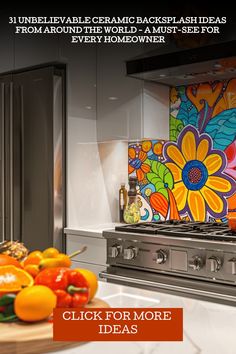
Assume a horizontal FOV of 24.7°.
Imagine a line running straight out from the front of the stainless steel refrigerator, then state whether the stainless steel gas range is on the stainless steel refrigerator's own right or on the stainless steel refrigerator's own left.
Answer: on the stainless steel refrigerator's own left

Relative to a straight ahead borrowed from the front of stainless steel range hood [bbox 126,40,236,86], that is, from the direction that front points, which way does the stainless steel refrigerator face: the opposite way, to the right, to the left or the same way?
the same way

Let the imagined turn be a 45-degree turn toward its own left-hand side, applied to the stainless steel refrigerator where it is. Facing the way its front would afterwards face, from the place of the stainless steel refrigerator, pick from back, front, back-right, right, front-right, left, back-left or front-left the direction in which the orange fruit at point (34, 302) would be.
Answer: front

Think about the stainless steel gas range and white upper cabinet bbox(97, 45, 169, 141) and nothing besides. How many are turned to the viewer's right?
0

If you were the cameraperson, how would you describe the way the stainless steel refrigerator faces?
facing the viewer and to the left of the viewer

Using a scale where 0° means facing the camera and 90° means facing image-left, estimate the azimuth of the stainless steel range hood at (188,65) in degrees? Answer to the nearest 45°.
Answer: approximately 45°

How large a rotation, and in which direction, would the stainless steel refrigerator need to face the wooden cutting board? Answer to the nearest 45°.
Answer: approximately 45° to its left

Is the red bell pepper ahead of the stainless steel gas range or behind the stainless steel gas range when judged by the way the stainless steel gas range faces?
ahead

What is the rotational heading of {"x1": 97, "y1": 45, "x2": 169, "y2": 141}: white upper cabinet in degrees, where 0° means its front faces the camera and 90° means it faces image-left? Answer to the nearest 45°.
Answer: approximately 45°

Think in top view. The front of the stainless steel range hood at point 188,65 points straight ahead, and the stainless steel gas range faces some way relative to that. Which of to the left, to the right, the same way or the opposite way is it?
the same way

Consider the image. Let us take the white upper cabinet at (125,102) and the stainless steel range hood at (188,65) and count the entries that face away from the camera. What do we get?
0

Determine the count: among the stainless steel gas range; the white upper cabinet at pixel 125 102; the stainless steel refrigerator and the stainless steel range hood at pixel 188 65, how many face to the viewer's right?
0
